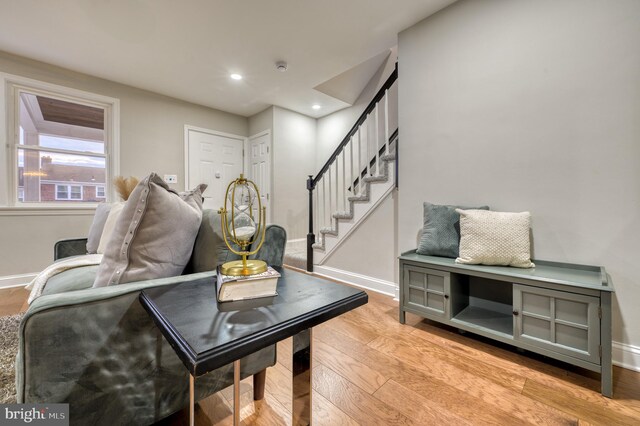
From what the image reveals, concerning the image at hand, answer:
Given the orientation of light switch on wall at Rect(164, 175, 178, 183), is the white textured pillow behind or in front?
in front

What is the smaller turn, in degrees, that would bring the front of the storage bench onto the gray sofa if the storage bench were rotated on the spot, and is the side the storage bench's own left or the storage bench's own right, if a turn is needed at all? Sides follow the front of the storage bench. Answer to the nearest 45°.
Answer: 0° — it already faces it

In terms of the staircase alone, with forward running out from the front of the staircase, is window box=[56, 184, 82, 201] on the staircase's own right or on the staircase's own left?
on the staircase's own left

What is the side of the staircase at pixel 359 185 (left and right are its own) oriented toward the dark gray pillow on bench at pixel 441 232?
back

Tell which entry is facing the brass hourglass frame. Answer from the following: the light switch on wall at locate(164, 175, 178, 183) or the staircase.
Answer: the light switch on wall

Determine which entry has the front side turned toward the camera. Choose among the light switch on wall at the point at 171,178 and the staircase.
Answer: the light switch on wall

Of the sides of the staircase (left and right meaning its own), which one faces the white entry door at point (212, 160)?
front

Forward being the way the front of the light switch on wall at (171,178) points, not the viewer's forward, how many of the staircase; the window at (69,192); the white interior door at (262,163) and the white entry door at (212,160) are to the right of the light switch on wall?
1

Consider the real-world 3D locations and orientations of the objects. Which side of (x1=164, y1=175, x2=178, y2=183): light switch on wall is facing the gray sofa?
front

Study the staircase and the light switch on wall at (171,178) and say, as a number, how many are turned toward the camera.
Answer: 1

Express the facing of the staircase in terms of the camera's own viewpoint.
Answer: facing away from the viewer and to the left of the viewer

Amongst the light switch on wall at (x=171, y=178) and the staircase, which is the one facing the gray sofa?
the light switch on wall

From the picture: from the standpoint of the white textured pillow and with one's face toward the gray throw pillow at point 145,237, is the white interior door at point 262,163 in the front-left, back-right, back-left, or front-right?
front-right

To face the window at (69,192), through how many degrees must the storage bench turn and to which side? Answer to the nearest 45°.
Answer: approximately 45° to its right

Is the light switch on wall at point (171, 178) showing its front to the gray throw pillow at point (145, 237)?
yes

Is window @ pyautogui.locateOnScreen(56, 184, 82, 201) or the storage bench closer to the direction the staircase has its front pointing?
the window

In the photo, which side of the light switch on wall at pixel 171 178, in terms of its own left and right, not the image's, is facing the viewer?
front

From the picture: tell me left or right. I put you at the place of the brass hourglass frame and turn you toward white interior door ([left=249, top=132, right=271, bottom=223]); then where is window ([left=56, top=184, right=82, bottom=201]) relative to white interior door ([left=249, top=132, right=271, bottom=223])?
left
